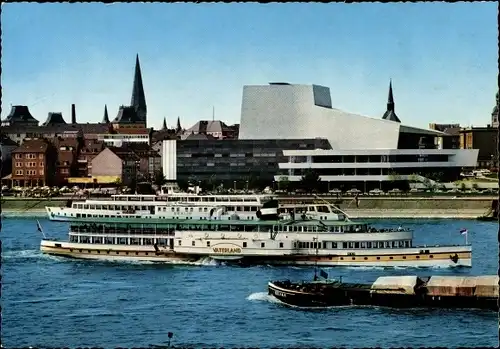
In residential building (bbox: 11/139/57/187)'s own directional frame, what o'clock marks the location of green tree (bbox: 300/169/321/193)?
The green tree is roughly at 10 o'clock from the residential building.

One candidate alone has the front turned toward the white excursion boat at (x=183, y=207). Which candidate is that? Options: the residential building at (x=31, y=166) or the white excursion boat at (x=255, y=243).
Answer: the residential building

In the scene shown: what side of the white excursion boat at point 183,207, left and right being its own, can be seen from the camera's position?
left

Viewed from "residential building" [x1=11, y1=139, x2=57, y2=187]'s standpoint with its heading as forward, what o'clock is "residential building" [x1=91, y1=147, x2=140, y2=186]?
"residential building" [x1=91, y1=147, x2=140, y2=186] is roughly at 9 o'clock from "residential building" [x1=11, y1=139, x2=57, y2=187].

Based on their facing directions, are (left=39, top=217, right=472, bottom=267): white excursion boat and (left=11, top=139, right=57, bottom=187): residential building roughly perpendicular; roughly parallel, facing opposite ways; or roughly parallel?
roughly perpendicular

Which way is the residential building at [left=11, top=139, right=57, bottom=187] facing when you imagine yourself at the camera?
facing the viewer

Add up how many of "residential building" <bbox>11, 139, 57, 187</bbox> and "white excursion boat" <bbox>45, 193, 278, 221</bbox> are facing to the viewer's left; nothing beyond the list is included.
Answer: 1
